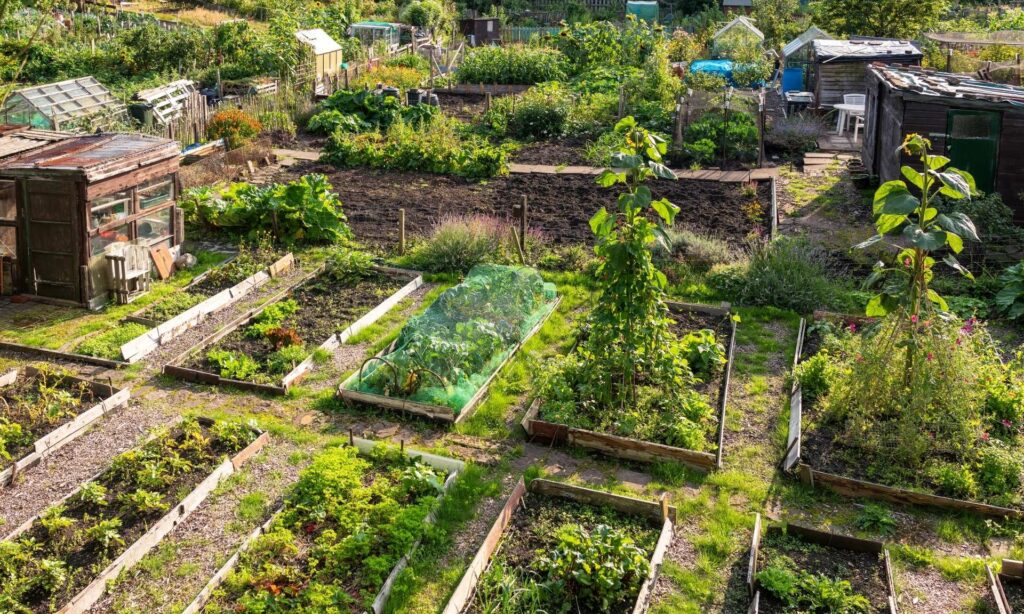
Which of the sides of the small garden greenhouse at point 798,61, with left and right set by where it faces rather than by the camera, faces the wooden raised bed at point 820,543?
front

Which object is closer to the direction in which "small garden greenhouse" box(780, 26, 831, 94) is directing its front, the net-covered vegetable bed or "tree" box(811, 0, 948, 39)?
the net-covered vegetable bed

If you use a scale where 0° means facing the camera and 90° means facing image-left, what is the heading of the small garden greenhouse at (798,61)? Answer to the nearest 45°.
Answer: approximately 0°

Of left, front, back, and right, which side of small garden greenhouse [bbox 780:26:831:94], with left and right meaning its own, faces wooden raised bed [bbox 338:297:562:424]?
front

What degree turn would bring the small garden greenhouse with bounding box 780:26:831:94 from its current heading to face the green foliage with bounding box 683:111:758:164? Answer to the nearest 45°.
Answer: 0° — it already faces it

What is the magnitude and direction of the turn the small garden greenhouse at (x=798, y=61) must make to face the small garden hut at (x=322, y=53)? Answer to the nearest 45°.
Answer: approximately 90° to its right

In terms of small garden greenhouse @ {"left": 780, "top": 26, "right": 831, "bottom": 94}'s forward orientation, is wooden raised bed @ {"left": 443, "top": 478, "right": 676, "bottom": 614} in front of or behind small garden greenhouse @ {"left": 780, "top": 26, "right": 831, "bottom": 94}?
in front

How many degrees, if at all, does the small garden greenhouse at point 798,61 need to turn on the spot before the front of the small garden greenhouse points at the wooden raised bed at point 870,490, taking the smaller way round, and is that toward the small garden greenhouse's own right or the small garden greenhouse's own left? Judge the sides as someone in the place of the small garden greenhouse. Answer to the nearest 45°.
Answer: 0° — it already faces it

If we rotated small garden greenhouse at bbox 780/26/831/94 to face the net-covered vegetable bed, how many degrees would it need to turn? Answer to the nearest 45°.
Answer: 0° — it already faces it

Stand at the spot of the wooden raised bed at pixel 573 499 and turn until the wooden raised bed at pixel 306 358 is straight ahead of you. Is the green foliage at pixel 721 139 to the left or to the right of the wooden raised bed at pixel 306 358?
right
